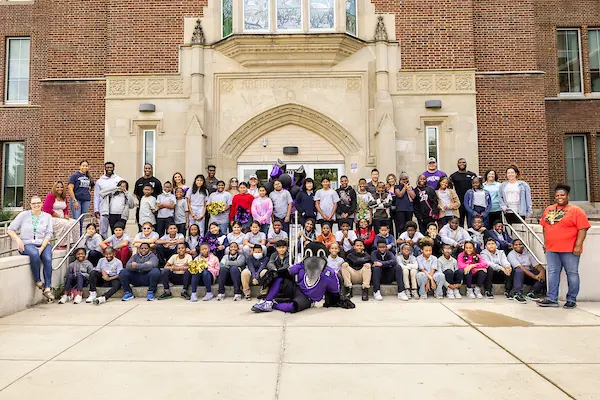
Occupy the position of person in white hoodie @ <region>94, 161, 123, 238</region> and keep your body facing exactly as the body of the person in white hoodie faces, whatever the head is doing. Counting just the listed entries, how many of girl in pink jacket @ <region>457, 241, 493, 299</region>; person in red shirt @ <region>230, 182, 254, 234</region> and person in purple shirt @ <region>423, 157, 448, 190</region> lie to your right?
0

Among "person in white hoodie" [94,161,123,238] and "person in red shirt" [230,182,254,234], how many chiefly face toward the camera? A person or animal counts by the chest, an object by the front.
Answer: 2

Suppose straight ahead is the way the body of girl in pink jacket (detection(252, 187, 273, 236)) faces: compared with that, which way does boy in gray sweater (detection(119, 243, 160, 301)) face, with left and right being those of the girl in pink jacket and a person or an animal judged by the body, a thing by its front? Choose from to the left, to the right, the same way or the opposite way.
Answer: the same way

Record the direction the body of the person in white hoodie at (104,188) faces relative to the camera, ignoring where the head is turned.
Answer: toward the camera

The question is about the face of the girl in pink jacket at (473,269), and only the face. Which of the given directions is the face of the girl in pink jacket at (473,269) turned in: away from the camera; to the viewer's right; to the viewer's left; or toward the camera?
toward the camera

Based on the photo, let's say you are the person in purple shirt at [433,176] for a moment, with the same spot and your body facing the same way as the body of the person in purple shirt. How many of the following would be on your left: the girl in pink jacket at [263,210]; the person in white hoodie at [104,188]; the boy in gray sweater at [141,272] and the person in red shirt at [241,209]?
0

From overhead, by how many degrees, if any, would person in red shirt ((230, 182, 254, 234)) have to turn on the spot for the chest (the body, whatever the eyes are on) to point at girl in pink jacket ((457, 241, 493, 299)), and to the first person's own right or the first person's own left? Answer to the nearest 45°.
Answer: approximately 45° to the first person's own left

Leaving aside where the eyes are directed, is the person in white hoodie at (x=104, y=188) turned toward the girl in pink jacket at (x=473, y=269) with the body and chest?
no

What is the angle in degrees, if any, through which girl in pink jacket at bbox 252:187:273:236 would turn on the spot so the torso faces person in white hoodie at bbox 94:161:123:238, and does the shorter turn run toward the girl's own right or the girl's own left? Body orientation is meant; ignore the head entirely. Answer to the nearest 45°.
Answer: approximately 90° to the girl's own right

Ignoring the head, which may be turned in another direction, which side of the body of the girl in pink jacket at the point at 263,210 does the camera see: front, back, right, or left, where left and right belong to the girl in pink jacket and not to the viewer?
front

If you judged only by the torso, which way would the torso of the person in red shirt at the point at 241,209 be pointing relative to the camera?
toward the camera

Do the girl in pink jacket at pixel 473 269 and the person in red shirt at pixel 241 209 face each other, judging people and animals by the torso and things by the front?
no

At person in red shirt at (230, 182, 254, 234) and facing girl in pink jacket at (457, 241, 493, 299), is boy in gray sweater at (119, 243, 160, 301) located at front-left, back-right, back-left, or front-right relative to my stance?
back-right

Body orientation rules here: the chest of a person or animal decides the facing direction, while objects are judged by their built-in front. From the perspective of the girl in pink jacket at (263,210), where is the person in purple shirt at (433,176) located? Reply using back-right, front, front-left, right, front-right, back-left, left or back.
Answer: left

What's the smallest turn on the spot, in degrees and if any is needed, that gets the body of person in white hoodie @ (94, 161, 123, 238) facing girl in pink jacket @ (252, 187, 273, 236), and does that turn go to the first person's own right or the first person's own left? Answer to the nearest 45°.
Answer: approximately 45° to the first person's own left

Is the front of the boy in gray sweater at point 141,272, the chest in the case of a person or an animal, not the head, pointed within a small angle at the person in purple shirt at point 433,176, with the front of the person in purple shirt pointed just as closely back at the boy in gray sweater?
no

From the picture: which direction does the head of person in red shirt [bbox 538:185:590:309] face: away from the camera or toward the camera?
toward the camera

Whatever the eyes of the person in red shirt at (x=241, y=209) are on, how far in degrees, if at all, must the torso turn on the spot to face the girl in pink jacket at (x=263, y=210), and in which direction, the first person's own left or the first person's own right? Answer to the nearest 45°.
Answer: approximately 90° to the first person's own left
